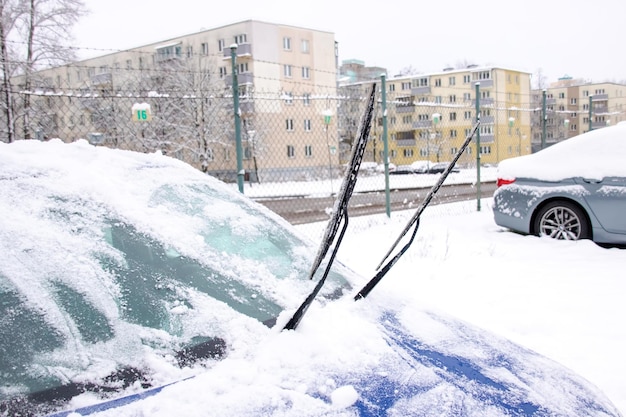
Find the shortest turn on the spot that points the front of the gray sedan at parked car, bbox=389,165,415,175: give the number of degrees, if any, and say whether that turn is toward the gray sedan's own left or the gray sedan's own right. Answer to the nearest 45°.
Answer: approximately 90° to the gray sedan's own left

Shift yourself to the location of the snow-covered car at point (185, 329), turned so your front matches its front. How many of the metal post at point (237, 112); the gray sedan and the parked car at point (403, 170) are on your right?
0

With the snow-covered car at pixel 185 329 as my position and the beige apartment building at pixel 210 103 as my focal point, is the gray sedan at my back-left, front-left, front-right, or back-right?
front-right

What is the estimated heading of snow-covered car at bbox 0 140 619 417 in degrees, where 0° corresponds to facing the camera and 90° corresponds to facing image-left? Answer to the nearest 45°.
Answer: approximately 315°

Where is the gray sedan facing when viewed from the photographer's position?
facing to the right of the viewer

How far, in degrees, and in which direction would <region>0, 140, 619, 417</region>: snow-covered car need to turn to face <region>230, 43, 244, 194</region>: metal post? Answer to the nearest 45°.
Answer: approximately 135° to its left

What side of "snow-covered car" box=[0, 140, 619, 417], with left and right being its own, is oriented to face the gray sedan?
left

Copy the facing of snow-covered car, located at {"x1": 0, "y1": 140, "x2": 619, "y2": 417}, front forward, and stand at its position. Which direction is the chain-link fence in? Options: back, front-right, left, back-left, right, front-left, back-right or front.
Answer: back-left

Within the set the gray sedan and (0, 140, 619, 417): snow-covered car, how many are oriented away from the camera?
0

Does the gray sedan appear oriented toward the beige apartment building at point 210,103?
no

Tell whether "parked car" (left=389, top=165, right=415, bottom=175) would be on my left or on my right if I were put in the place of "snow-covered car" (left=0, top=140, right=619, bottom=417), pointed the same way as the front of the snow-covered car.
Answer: on my left

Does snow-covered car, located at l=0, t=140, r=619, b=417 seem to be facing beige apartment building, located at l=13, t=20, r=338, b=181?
no
